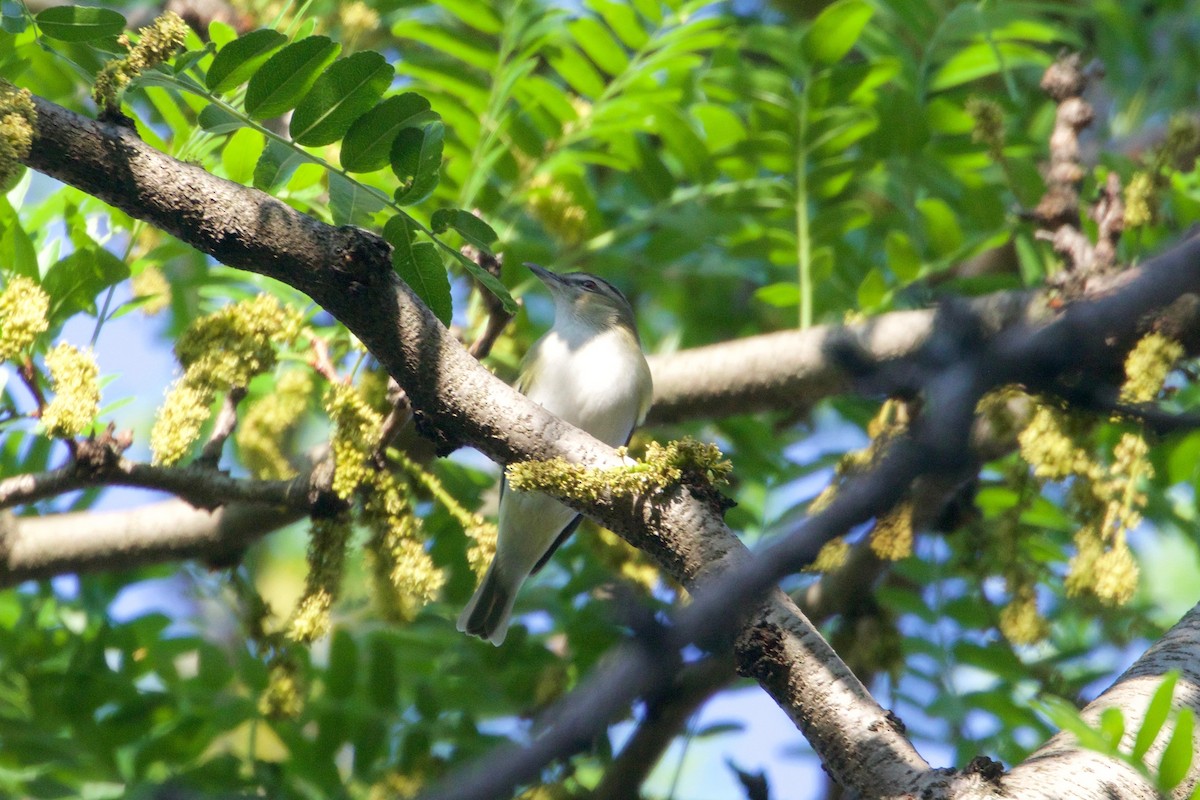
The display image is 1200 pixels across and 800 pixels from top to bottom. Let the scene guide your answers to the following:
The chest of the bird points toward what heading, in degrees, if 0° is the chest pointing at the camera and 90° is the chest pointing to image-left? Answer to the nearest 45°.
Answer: approximately 0°

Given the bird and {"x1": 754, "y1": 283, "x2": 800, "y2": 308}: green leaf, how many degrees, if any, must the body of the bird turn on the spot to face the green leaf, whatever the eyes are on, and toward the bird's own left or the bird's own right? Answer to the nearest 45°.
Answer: approximately 90° to the bird's own left

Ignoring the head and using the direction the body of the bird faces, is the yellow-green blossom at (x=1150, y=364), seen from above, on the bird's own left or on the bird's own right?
on the bird's own left

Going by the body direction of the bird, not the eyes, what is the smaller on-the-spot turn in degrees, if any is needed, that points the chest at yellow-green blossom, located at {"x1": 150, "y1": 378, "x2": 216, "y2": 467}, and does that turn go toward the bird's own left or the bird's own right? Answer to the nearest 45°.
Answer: approximately 45° to the bird's own right

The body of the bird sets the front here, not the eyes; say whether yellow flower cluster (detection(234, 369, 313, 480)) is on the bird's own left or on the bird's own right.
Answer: on the bird's own right

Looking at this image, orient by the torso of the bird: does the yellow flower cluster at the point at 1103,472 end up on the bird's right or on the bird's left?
on the bird's left
